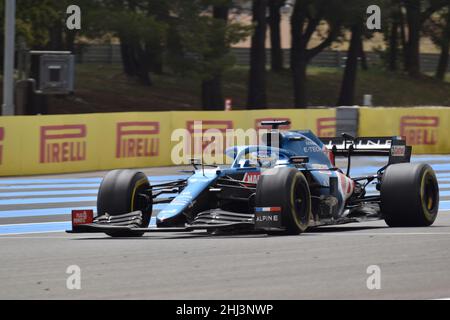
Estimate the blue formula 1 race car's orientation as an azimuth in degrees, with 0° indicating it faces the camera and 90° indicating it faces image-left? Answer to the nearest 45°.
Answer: approximately 45°

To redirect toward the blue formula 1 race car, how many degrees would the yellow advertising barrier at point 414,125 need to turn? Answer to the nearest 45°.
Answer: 0° — it already faces it

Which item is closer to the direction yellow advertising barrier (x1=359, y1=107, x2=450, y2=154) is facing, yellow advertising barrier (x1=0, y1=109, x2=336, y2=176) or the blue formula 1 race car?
the blue formula 1 race car

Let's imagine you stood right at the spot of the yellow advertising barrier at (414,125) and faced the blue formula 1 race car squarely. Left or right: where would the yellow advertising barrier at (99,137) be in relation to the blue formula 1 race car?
right

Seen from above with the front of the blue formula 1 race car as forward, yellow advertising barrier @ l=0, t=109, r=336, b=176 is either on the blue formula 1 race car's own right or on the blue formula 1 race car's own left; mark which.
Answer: on the blue formula 1 race car's own right

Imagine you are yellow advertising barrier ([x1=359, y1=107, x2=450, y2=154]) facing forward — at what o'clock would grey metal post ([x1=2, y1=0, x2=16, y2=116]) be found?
The grey metal post is roughly at 2 o'clock from the yellow advertising barrier.

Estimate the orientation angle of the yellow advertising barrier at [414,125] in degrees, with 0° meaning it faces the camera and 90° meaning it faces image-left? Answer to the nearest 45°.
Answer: approximately 0°

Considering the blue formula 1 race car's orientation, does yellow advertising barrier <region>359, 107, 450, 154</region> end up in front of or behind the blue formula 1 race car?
behind
